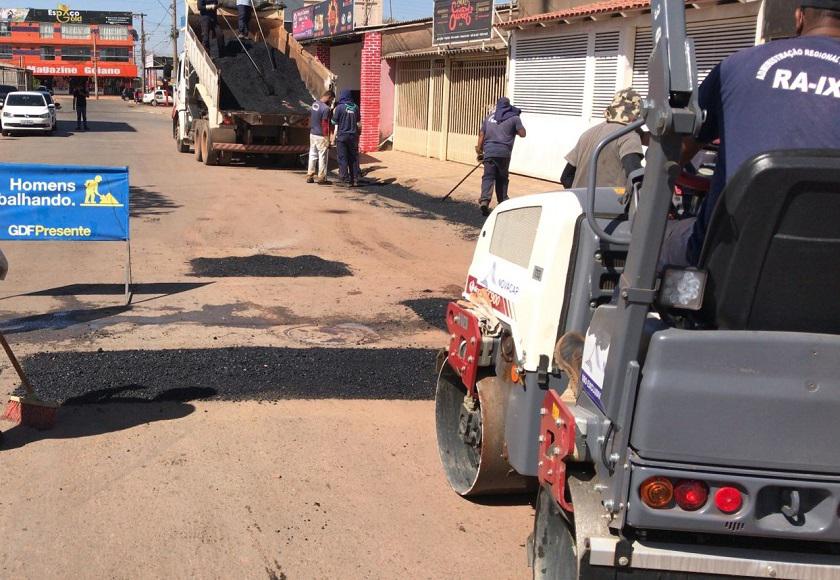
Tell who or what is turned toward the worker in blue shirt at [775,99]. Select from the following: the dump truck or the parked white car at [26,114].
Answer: the parked white car

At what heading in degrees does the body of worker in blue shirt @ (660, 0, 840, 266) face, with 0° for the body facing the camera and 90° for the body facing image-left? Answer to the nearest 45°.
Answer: approximately 180°

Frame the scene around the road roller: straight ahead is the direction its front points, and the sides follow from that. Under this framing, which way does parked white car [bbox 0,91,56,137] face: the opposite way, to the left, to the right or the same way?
the opposite way

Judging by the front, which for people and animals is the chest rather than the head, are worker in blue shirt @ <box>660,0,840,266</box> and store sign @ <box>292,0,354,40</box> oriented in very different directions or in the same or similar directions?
very different directions

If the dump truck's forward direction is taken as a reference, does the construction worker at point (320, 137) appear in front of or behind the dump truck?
behind

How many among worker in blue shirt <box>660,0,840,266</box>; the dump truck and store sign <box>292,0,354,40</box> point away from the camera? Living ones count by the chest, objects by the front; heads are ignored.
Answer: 2

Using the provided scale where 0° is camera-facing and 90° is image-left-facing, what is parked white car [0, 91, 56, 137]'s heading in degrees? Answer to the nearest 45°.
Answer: approximately 0°

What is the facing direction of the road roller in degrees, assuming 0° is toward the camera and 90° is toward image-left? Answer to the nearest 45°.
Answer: approximately 135°

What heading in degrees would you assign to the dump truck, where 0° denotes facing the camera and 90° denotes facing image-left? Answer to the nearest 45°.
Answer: approximately 180°

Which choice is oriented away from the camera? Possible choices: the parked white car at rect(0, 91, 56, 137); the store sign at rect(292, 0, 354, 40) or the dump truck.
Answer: the dump truck

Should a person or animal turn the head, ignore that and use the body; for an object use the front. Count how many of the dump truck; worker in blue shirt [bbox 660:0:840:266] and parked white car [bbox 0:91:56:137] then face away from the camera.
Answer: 2

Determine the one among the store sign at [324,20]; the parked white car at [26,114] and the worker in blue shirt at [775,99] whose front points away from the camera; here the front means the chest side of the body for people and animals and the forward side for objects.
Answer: the worker in blue shirt
